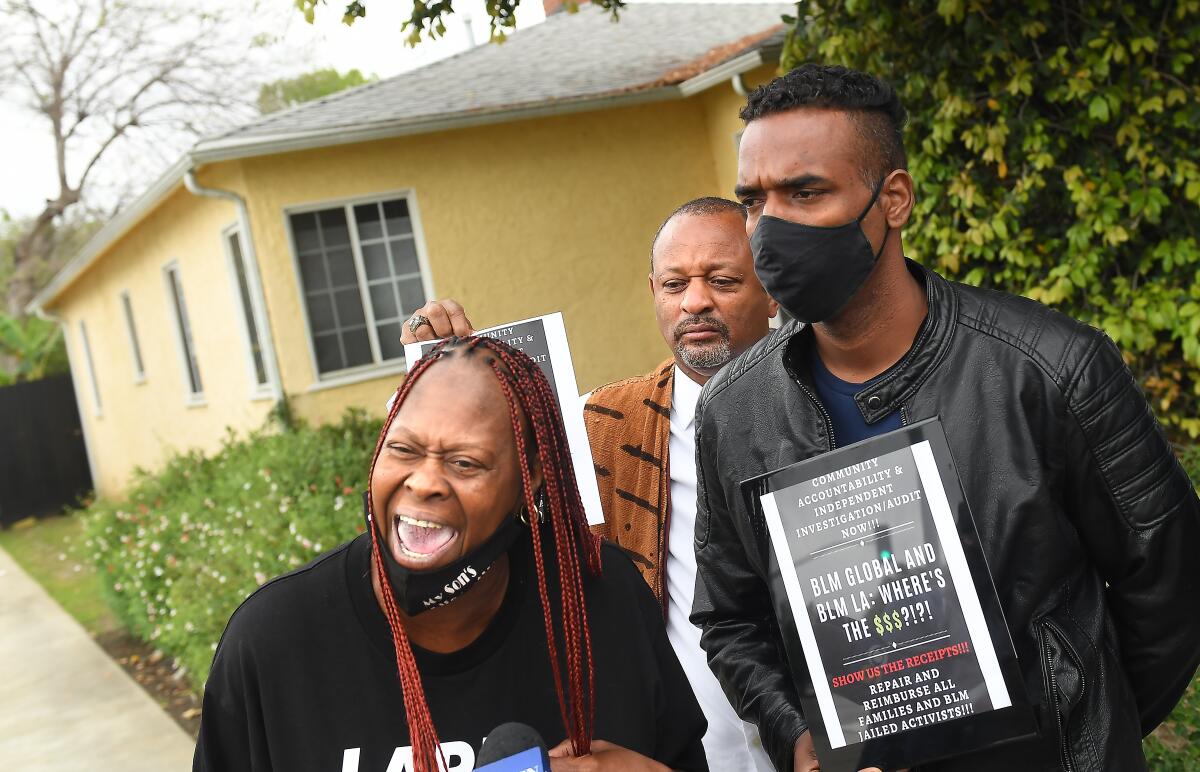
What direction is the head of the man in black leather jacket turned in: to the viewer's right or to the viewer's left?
to the viewer's left

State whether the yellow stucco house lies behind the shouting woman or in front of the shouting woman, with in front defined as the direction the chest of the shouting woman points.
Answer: behind

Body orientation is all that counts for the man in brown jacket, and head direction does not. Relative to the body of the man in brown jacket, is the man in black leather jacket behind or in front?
in front

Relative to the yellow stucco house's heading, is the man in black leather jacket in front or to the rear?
in front

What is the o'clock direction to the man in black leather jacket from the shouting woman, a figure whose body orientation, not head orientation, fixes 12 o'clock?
The man in black leather jacket is roughly at 9 o'clock from the shouting woman.

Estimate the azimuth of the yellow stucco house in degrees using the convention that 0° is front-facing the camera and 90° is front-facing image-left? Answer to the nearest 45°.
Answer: approximately 0°

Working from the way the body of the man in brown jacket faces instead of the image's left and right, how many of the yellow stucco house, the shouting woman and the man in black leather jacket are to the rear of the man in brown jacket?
1

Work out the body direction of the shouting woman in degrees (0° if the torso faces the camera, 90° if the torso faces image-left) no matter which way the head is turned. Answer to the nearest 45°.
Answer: approximately 0°

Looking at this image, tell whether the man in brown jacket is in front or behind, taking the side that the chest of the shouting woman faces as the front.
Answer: behind

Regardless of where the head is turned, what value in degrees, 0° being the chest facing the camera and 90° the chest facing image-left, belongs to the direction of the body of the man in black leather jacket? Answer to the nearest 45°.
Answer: approximately 45°
